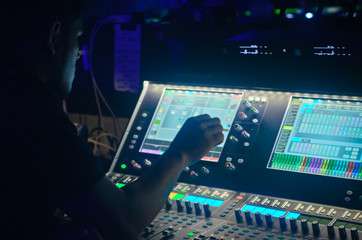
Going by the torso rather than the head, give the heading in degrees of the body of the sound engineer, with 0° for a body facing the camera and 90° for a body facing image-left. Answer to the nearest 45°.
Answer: approximately 225°

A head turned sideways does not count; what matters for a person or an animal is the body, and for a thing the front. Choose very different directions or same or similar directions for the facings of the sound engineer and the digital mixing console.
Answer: very different directions

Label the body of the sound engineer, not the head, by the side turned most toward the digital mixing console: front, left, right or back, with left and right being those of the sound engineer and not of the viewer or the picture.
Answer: front

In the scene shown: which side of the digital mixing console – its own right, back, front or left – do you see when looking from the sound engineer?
front
